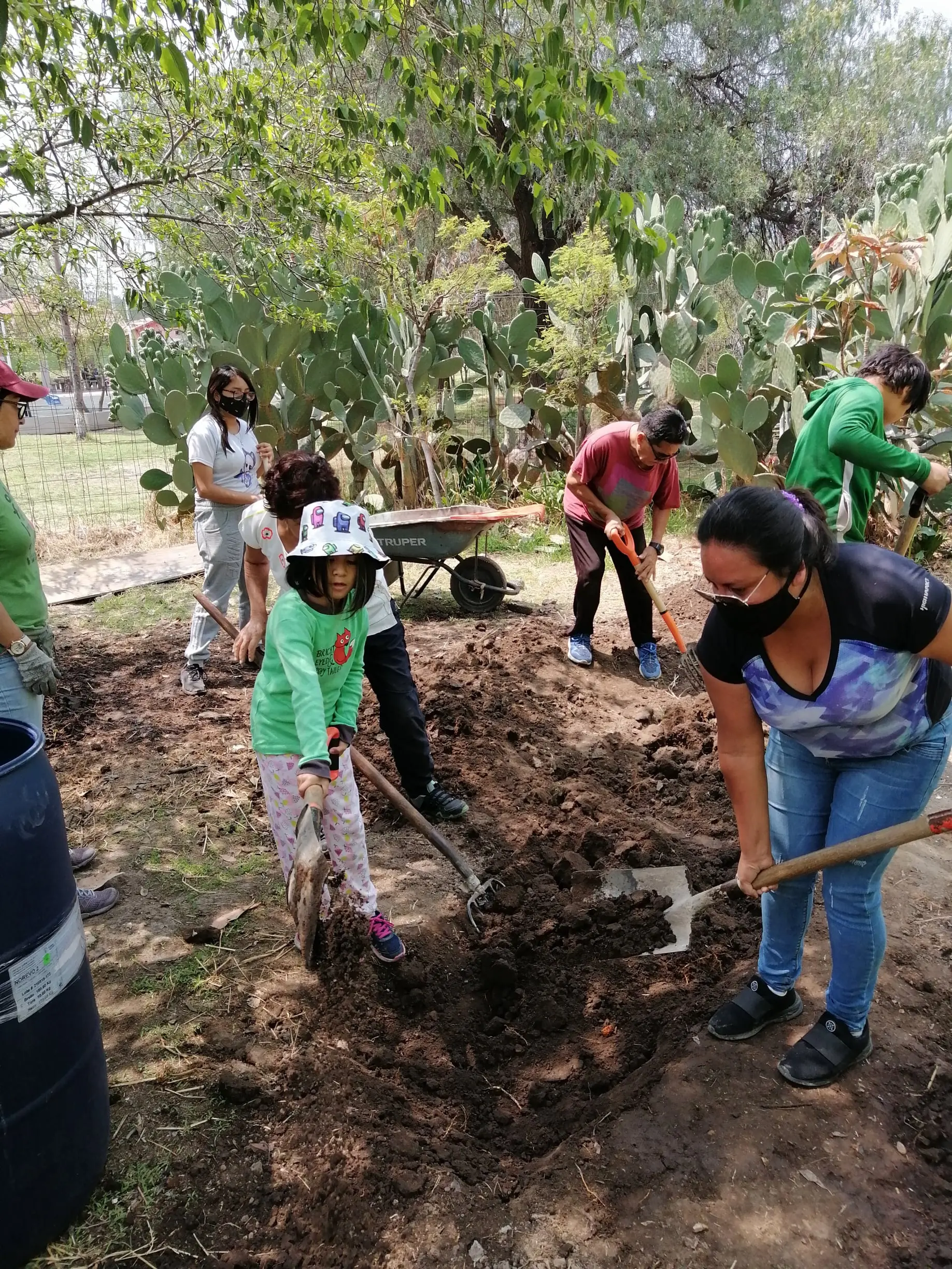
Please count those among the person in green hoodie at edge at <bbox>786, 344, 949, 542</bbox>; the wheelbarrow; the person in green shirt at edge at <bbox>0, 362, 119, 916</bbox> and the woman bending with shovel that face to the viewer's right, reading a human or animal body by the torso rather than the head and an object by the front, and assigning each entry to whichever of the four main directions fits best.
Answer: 3

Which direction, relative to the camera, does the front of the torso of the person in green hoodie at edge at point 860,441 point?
to the viewer's right

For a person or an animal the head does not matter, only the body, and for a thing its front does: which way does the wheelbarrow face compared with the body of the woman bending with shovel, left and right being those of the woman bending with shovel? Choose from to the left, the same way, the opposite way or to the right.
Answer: the opposite way

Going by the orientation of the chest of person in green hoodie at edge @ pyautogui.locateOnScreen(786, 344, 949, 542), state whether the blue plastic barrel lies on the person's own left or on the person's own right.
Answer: on the person's own right

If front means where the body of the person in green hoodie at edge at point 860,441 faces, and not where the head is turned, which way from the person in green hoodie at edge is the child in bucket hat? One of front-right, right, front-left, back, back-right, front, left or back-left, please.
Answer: back-right

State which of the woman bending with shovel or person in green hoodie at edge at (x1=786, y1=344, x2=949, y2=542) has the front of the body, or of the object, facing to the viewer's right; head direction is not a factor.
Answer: the person in green hoodie at edge

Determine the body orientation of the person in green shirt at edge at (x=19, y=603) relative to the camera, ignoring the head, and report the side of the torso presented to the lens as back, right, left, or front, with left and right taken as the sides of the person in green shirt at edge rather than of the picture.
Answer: right

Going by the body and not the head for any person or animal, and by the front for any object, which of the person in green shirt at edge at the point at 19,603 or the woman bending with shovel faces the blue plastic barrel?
the woman bending with shovel

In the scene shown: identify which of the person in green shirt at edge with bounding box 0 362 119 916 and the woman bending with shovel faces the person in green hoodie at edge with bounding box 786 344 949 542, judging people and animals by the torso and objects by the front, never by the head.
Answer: the person in green shirt at edge with bounding box 0 362 119 916

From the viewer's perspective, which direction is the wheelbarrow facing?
to the viewer's right

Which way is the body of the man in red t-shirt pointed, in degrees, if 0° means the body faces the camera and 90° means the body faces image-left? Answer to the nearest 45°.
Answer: approximately 315°

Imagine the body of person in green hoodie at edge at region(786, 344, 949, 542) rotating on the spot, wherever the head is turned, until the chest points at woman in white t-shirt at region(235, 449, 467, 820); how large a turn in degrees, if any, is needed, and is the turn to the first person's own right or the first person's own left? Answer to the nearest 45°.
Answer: approximately 135° to the first person's own right

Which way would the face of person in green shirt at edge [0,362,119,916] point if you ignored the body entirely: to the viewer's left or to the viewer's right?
to the viewer's right
